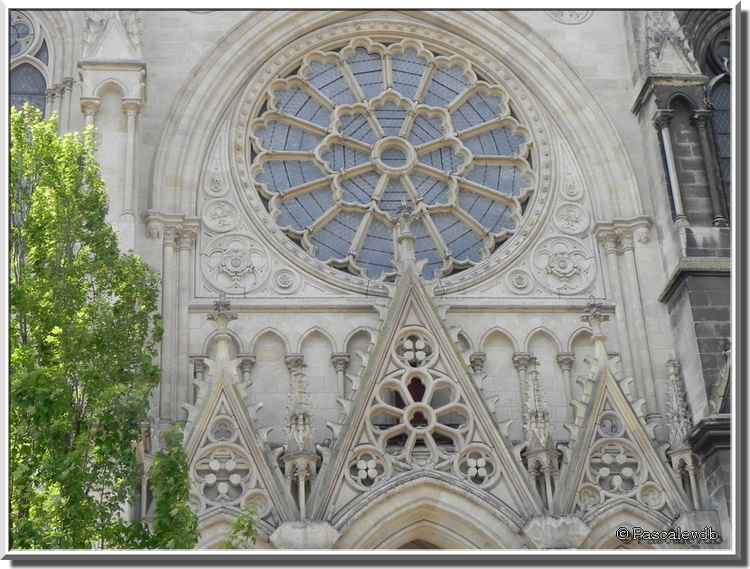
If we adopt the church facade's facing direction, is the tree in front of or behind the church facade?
in front

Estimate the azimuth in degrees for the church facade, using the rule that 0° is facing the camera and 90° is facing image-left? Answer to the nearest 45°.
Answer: approximately 0°

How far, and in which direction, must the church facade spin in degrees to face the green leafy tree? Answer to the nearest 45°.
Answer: approximately 45° to its right
